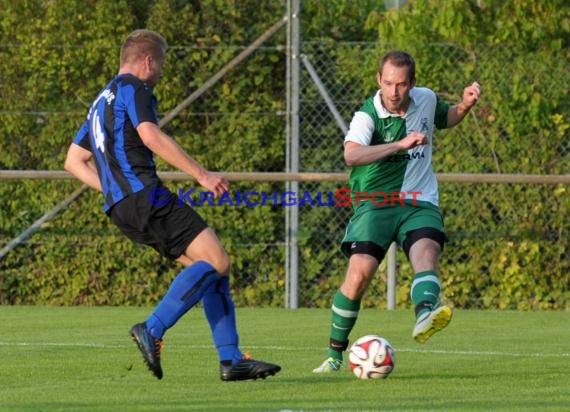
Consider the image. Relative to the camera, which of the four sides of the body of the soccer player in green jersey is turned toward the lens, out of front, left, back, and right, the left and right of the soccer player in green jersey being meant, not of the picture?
front

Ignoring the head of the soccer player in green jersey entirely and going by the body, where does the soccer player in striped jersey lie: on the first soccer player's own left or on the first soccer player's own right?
on the first soccer player's own right

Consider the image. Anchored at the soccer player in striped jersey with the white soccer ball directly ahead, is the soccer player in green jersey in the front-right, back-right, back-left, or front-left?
front-left

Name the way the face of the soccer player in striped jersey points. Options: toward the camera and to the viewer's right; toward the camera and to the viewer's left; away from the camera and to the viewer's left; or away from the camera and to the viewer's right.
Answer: away from the camera and to the viewer's right
